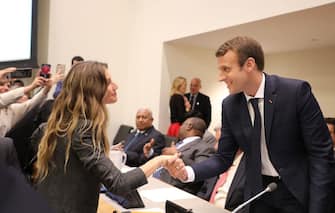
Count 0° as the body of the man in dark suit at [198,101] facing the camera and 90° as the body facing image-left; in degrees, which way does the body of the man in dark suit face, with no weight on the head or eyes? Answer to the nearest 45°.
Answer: approximately 45°

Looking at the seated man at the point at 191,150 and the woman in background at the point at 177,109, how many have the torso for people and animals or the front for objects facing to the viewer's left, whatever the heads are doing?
1

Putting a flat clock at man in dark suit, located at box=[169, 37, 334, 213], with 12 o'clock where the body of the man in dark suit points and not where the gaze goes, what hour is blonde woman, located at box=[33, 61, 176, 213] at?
The blonde woman is roughly at 1 o'clock from the man in dark suit.

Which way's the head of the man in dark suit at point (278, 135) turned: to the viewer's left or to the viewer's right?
to the viewer's left
